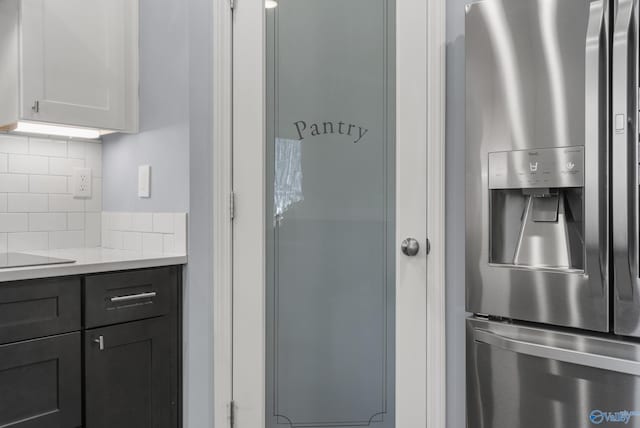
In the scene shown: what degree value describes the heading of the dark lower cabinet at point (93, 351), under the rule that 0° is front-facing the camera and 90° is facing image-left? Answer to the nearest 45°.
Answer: approximately 315°

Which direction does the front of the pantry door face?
toward the camera

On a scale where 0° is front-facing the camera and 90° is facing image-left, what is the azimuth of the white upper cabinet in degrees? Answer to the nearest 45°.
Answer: approximately 315°

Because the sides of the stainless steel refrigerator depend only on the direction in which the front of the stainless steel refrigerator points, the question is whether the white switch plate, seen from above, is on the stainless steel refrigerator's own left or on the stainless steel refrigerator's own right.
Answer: on the stainless steel refrigerator's own right

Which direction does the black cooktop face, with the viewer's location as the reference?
facing the viewer and to the right of the viewer

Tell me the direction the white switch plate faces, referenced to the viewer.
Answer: facing the viewer and to the left of the viewer

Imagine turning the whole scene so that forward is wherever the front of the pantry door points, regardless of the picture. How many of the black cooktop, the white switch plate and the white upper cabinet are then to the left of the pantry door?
0

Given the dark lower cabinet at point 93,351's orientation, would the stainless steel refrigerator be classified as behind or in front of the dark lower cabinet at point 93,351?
in front

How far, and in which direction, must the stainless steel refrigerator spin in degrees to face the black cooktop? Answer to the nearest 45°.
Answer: approximately 45° to its right

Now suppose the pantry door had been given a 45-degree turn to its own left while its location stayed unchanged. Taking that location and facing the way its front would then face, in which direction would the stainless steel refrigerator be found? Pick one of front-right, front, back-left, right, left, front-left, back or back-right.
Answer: front

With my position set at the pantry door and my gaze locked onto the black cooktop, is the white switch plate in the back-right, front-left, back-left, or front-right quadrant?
front-right

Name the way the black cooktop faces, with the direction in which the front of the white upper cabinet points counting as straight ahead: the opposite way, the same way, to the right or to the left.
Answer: the same way

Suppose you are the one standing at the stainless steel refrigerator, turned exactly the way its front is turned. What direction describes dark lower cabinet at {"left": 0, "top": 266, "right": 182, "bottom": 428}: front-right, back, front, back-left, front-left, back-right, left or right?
front-right

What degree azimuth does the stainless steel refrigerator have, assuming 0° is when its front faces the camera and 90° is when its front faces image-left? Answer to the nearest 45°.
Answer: approximately 45°
